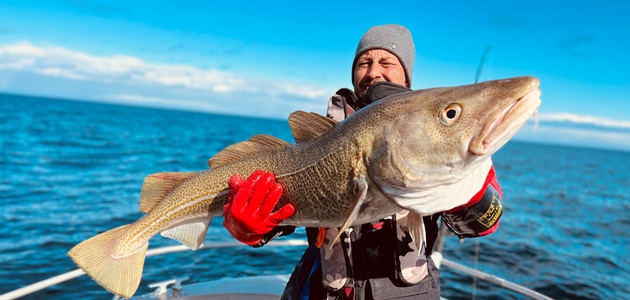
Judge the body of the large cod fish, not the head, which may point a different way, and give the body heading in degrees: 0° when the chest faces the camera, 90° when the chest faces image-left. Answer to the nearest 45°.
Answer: approximately 270°

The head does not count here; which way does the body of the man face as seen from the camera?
toward the camera
